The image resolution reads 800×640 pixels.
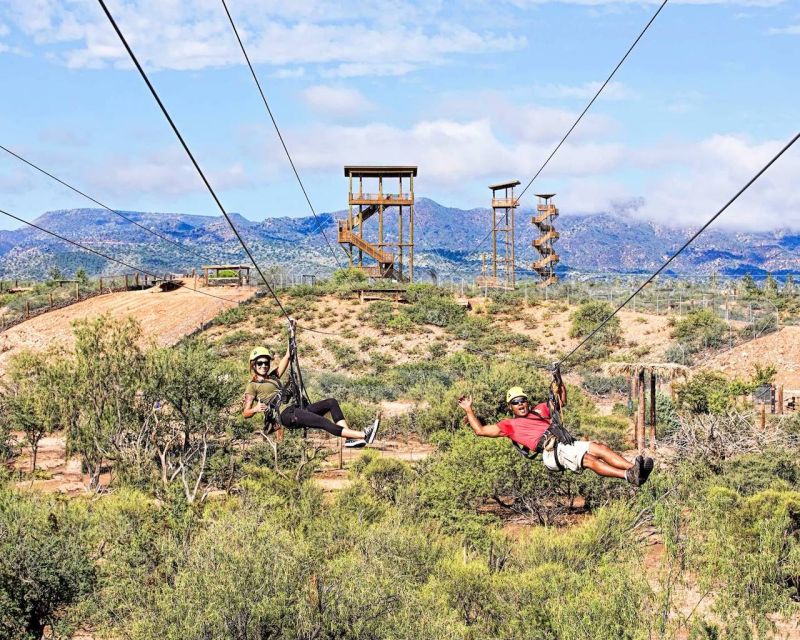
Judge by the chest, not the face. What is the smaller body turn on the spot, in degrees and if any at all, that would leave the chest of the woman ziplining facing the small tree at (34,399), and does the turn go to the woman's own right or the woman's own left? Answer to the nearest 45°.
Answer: approximately 180°

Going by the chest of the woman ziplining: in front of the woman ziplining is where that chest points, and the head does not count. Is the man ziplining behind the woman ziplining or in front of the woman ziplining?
in front

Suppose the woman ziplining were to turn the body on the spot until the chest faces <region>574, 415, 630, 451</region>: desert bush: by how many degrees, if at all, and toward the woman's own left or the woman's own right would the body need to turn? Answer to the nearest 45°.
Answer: approximately 90° to the woman's own left

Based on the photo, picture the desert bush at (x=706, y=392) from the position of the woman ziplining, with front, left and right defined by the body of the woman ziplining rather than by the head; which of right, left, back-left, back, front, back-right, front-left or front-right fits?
left

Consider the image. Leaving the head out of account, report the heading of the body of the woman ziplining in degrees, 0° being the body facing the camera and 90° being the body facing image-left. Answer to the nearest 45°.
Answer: approximately 315°
